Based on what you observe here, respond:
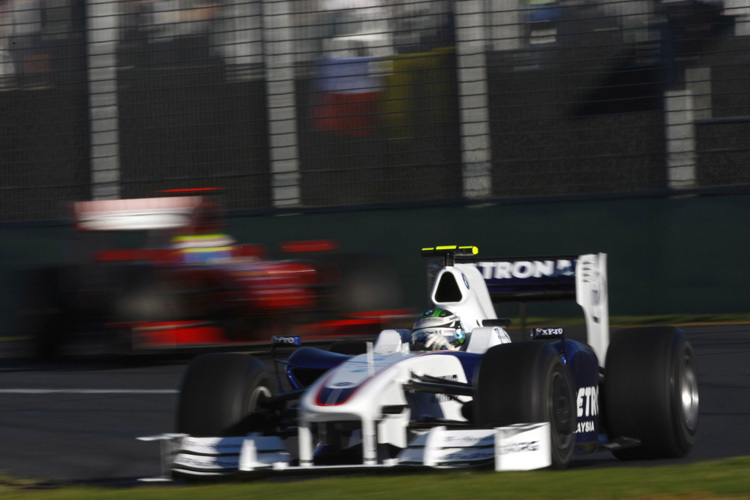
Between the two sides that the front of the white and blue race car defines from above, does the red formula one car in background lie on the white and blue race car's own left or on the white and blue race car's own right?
on the white and blue race car's own right
